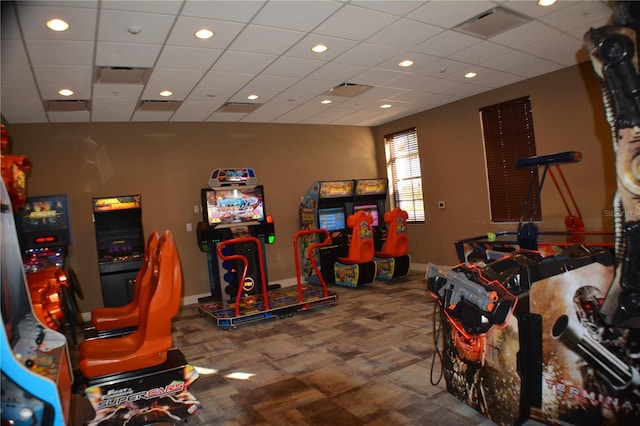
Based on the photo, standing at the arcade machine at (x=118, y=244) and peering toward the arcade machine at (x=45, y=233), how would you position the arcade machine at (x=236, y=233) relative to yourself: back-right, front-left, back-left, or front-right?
back-left

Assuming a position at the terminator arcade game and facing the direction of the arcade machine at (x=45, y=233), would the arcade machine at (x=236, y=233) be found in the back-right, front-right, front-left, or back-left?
front-right

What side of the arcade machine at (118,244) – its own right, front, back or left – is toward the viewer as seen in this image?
front

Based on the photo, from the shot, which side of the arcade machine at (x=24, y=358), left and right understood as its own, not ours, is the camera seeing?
right

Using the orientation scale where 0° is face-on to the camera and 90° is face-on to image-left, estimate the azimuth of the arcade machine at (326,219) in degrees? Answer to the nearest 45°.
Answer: approximately 315°

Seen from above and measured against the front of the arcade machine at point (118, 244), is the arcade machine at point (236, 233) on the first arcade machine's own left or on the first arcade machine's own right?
on the first arcade machine's own left

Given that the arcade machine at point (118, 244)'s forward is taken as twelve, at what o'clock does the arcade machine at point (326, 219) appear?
the arcade machine at point (326, 219) is roughly at 9 o'clock from the arcade machine at point (118, 244).

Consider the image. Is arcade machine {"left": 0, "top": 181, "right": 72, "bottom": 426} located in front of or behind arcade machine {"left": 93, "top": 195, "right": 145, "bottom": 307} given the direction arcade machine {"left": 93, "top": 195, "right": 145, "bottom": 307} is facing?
in front

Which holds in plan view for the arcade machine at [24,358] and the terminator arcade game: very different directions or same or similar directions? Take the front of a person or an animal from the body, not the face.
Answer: very different directions

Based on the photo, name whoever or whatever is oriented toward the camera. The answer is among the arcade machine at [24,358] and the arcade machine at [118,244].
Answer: the arcade machine at [118,244]

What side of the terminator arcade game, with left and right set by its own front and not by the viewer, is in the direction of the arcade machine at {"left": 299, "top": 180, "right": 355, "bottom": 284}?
right

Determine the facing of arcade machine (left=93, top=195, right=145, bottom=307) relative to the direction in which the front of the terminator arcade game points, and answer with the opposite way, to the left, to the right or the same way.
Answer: to the left

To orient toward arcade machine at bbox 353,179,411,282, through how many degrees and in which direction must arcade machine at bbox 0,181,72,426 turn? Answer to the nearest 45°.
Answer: approximately 45° to its left

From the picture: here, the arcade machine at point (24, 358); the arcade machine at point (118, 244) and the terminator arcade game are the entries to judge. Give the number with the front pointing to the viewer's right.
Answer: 1

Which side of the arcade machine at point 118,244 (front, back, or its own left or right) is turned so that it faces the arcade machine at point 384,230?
left

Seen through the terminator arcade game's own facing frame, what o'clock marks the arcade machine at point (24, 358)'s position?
The arcade machine is roughly at 12 o'clock from the terminator arcade game.

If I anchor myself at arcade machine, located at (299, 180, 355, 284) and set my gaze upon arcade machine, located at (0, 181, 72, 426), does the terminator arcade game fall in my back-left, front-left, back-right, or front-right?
front-left

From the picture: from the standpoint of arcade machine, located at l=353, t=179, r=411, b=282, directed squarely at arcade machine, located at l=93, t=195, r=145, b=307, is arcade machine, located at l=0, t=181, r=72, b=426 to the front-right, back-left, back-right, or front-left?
front-left
